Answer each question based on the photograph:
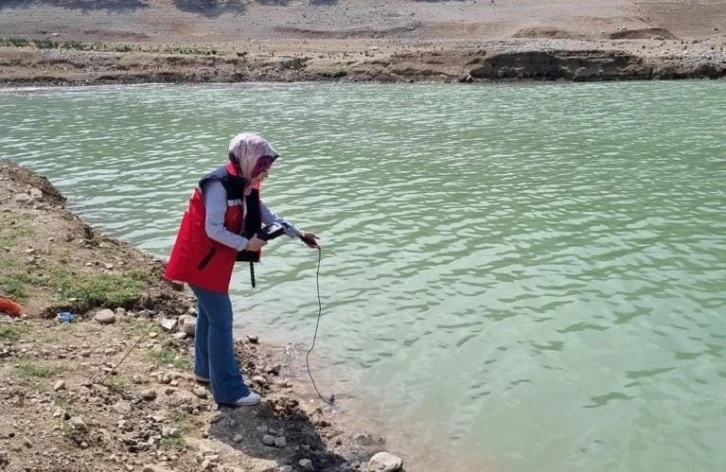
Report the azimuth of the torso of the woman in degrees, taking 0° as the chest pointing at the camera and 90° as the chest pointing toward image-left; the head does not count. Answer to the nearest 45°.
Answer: approximately 270°

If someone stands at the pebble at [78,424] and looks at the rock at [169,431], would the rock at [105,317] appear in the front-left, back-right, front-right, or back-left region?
back-left

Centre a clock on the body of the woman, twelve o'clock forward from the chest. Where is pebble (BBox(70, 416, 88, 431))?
The pebble is roughly at 5 o'clock from the woman.

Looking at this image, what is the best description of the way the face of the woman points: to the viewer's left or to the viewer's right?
to the viewer's right

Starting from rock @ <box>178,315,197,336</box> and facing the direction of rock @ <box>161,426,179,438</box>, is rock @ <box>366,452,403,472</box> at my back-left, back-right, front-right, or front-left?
front-left

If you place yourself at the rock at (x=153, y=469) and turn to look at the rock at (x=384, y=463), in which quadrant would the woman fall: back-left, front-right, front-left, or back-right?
front-left

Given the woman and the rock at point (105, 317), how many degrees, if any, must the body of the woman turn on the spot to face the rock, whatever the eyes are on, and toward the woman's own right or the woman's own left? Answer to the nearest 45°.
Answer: approximately 135° to the woman's own left

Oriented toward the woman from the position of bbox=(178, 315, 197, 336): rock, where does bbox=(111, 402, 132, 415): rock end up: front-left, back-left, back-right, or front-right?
front-right
